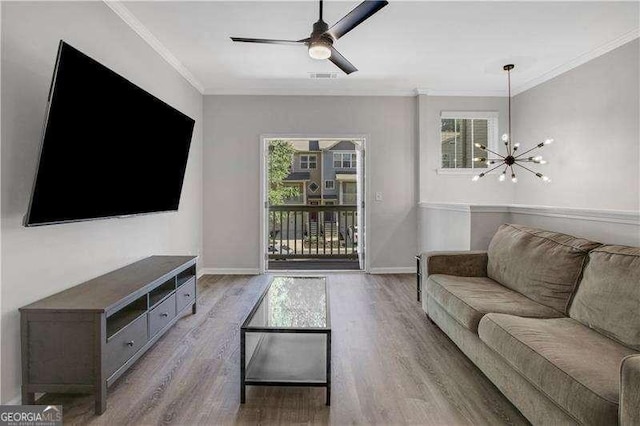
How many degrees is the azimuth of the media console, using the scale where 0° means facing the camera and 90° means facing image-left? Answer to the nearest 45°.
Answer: approximately 315°

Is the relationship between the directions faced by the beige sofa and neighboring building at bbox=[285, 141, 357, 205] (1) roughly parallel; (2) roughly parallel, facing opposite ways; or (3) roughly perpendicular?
roughly perpendicular

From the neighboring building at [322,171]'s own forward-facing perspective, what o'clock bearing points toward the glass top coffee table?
The glass top coffee table is roughly at 12 o'clock from the neighboring building.

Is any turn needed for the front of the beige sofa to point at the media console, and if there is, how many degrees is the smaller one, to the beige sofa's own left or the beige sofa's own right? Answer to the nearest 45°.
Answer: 0° — it already faces it

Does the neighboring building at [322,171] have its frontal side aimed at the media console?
yes

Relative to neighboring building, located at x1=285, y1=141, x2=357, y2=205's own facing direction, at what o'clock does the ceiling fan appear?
The ceiling fan is roughly at 12 o'clock from the neighboring building.

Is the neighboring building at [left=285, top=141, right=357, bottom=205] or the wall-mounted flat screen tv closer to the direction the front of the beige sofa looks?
the wall-mounted flat screen tv

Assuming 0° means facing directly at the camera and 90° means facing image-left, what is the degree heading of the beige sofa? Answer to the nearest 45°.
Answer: approximately 45°
